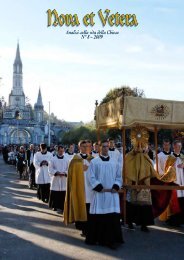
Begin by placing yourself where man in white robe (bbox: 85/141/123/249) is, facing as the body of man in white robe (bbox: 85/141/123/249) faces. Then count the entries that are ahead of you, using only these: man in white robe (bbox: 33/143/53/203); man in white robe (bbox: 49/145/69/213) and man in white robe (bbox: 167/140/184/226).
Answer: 0

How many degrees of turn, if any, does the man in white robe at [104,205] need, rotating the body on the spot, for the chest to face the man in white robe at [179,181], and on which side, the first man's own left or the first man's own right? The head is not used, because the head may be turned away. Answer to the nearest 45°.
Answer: approximately 135° to the first man's own left

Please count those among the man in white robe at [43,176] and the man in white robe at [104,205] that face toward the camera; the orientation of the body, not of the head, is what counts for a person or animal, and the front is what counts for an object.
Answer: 2

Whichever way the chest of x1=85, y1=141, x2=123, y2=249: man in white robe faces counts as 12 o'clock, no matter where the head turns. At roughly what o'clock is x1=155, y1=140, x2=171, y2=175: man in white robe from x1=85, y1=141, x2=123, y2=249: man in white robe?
x1=155, y1=140, x2=171, y2=175: man in white robe is roughly at 7 o'clock from x1=85, y1=141, x2=123, y2=249: man in white robe.

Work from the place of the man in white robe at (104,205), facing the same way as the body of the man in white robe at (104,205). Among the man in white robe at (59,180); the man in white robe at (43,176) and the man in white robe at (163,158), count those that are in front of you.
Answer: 0

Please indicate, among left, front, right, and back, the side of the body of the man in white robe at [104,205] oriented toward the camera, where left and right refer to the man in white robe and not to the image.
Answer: front

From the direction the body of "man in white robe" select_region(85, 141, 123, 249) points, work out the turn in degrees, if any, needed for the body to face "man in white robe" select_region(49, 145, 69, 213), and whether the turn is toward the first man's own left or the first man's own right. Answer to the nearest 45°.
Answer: approximately 180°

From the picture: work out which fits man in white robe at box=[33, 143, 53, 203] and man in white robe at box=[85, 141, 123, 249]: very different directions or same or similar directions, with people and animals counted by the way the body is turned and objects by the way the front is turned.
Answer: same or similar directions

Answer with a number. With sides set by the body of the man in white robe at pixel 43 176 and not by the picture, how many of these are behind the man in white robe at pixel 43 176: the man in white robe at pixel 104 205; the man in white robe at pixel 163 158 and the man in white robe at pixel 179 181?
0

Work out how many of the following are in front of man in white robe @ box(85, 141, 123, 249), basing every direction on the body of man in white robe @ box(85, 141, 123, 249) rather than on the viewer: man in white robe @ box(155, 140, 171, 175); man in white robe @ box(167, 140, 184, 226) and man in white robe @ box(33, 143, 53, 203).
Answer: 0

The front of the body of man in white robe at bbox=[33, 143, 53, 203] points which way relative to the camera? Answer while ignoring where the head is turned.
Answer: toward the camera
